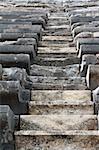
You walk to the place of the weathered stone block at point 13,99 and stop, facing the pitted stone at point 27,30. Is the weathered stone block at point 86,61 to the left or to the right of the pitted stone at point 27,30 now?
right

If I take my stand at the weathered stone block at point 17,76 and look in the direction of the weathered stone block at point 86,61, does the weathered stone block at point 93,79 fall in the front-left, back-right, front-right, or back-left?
front-right

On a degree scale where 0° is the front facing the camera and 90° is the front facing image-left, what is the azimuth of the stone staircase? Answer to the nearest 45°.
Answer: approximately 0°

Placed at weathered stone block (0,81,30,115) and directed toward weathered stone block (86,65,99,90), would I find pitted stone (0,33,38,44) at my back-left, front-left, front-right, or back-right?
front-left
